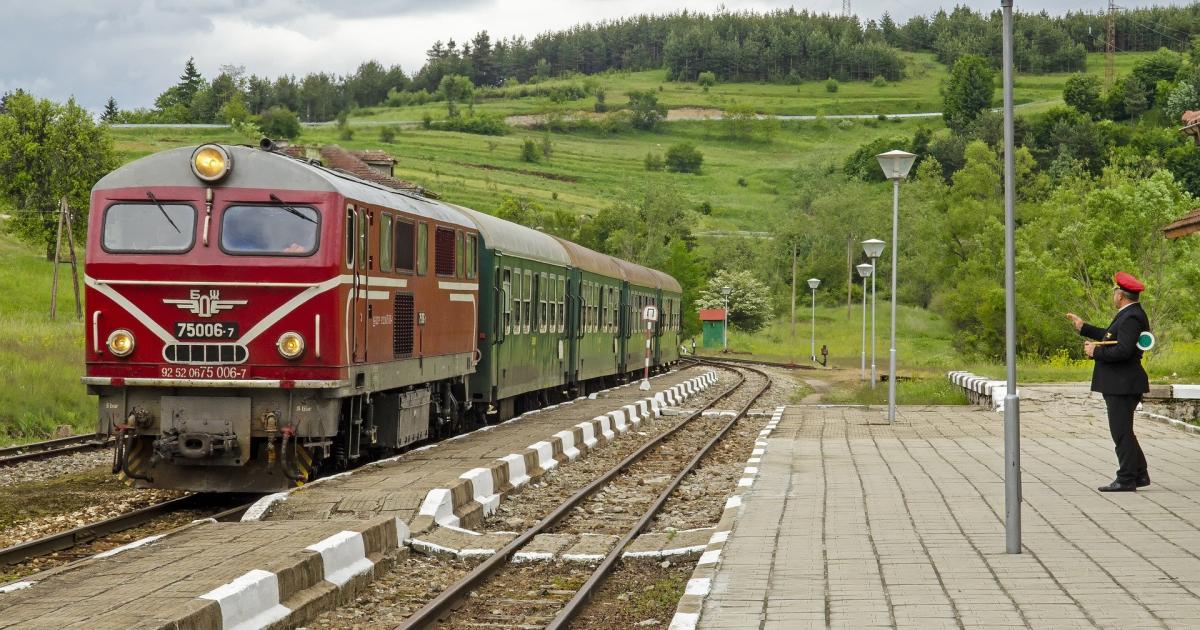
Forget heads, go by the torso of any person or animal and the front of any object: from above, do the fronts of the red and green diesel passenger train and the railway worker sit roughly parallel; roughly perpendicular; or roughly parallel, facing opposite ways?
roughly perpendicular

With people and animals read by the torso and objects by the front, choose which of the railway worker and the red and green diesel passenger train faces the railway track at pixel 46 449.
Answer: the railway worker

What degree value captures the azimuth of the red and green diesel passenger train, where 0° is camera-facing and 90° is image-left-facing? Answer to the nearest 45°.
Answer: approximately 45°

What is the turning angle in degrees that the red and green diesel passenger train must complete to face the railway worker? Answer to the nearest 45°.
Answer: approximately 45° to its left

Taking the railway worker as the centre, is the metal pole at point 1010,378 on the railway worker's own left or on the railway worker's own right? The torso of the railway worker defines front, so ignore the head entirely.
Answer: on the railway worker's own left

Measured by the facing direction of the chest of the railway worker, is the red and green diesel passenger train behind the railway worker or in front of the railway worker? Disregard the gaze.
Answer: in front

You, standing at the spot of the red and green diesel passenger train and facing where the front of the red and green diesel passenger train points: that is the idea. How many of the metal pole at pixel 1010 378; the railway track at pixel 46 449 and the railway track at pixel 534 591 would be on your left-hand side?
2

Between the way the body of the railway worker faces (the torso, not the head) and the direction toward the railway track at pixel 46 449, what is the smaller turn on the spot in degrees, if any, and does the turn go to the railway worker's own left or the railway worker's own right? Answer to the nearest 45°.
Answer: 0° — they already face it

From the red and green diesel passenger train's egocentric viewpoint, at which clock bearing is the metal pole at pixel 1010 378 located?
The metal pole is roughly at 9 o'clock from the red and green diesel passenger train.

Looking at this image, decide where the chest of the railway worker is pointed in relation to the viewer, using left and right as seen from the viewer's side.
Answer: facing to the left of the viewer

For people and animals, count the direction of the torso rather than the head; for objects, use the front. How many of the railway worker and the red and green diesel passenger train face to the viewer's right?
0

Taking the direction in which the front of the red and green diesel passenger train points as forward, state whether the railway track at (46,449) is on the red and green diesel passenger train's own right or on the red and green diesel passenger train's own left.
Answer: on the red and green diesel passenger train's own right
